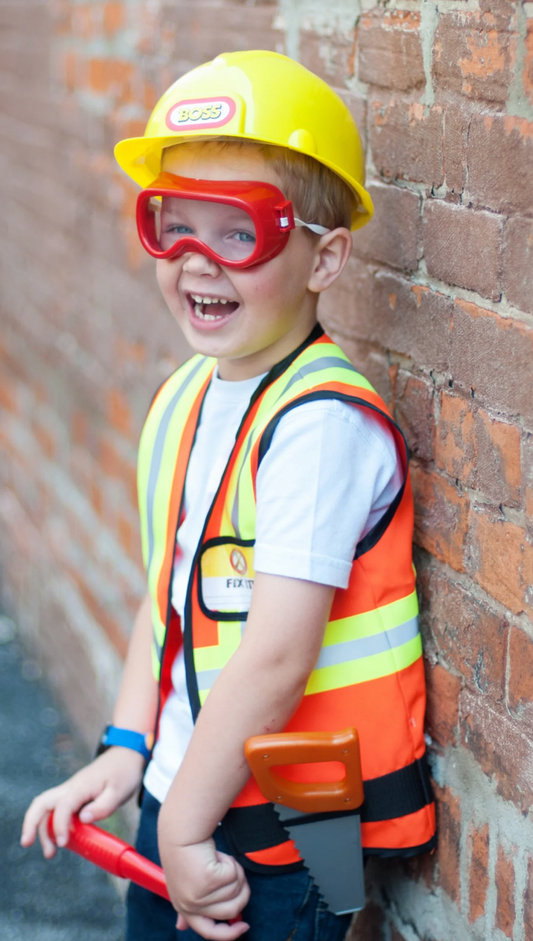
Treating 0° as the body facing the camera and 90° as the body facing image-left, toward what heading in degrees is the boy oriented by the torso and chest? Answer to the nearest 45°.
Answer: approximately 45°
